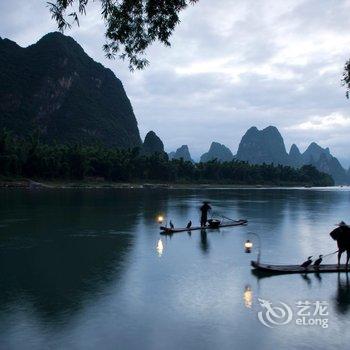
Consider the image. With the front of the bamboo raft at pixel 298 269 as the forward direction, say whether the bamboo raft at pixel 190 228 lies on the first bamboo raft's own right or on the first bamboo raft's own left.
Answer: on the first bamboo raft's own right

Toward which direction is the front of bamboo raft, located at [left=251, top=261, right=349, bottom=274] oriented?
to the viewer's left
